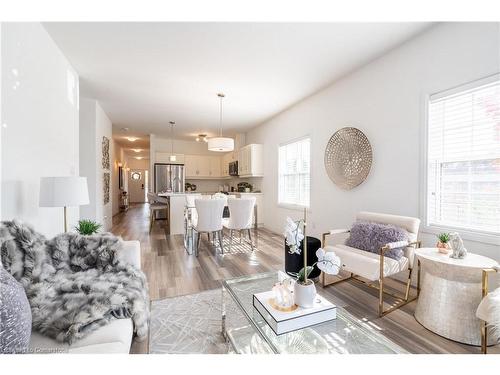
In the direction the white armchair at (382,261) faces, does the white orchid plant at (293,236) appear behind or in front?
in front

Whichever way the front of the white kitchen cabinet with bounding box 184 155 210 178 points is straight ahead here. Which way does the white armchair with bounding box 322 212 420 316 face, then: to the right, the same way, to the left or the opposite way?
to the right

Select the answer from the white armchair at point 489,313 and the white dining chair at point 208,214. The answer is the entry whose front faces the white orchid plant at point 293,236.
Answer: the white armchair

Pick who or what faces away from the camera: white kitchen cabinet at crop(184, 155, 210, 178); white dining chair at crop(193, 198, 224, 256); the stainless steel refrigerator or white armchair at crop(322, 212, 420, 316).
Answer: the white dining chair

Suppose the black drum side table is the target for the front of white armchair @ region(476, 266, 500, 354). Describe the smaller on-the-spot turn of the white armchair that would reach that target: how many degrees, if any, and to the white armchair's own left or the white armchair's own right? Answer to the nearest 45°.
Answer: approximately 45° to the white armchair's own right

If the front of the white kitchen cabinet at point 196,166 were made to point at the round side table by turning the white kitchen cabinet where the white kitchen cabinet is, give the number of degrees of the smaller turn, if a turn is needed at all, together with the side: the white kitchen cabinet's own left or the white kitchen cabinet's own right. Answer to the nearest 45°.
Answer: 0° — it already faces it

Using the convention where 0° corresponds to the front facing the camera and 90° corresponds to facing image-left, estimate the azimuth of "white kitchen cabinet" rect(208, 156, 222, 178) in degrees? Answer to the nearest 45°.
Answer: approximately 0°

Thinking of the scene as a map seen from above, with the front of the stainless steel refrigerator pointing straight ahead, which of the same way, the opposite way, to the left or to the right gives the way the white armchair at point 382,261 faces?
to the right

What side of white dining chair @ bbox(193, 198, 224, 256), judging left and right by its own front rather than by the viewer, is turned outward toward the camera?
back

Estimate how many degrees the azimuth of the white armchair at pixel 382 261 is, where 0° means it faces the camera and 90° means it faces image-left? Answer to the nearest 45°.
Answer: approximately 45°

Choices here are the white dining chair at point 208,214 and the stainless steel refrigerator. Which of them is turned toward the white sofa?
the stainless steel refrigerator

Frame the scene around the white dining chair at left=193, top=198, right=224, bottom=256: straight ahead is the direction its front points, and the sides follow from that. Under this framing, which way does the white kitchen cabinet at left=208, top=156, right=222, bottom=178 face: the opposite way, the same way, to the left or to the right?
the opposite way

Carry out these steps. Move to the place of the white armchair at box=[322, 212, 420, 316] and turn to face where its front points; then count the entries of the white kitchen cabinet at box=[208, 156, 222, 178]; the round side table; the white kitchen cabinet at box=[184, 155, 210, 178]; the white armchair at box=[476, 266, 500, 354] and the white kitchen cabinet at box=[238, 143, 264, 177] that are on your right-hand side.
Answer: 3

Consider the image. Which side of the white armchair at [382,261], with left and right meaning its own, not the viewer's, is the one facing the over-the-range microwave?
right

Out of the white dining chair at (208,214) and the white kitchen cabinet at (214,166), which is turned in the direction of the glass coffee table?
the white kitchen cabinet
